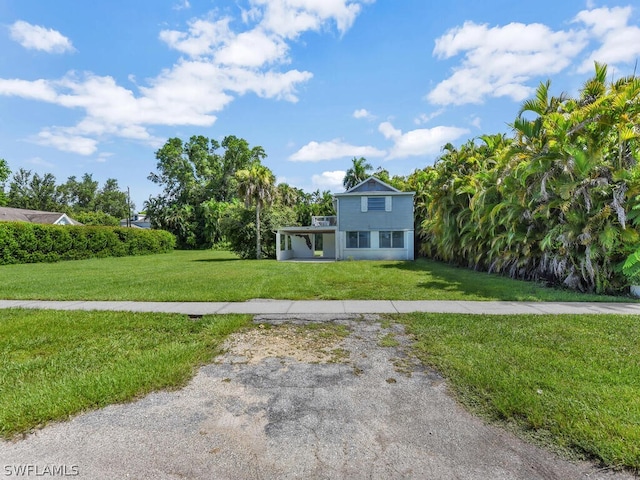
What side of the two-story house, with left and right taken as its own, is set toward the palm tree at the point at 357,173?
back

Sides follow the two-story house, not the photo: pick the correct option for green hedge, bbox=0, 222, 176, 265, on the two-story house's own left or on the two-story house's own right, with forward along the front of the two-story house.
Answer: on the two-story house's own right

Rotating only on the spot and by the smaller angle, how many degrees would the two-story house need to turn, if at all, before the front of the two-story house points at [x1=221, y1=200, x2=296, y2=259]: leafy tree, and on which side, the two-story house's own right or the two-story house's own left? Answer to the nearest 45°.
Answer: approximately 90° to the two-story house's own right

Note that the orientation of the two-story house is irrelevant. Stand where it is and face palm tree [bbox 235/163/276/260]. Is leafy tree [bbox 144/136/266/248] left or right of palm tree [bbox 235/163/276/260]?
right

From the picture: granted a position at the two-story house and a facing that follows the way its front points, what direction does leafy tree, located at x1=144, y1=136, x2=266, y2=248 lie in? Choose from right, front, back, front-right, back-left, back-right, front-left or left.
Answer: back-right

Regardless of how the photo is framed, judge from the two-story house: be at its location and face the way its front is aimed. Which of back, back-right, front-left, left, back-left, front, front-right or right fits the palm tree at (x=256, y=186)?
right

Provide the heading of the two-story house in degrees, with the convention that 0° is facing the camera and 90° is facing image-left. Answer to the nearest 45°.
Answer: approximately 0°

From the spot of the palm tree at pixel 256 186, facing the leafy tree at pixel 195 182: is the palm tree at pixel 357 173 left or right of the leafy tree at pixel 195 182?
right
